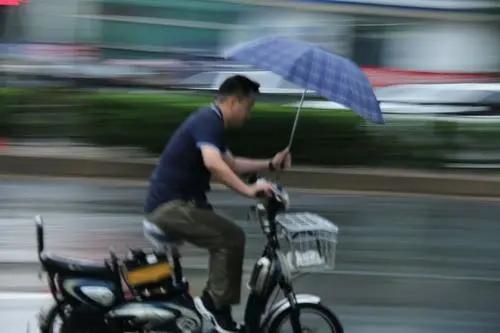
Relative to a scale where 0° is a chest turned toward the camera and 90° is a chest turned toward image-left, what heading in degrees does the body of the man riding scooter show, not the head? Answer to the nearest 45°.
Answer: approximately 270°

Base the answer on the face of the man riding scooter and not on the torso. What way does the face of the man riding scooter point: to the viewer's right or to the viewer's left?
to the viewer's right
